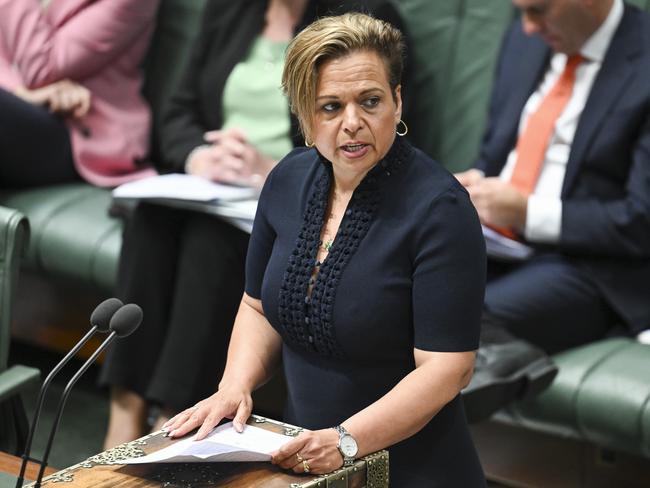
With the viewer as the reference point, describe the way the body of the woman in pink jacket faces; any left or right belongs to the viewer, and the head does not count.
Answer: facing to the left of the viewer

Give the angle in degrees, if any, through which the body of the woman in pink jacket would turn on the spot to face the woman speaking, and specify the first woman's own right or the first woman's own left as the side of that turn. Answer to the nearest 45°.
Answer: approximately 90° to the first woman's own left

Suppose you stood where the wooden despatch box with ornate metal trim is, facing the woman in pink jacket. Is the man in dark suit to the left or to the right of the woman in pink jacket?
right

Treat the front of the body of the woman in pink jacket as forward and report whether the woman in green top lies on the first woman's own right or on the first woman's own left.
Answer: on the first woman's own left
